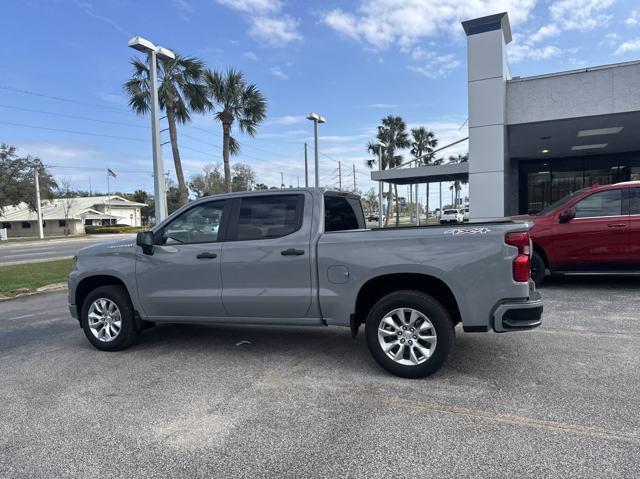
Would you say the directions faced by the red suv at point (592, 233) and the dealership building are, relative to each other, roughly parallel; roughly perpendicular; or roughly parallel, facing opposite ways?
roughly perpendicular

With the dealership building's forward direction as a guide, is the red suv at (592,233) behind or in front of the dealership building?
in front

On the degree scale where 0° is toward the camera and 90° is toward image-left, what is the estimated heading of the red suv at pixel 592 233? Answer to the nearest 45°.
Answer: approximately 90°

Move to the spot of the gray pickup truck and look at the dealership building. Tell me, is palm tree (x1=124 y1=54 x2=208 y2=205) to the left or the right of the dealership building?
left

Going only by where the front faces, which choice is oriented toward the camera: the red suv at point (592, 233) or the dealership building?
the dealership building

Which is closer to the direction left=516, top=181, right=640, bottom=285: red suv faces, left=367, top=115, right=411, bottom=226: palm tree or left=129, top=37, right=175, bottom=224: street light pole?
the street light pole

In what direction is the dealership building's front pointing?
toward the camera

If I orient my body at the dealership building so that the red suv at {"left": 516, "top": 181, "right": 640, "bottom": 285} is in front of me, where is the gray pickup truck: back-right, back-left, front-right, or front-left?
front-right

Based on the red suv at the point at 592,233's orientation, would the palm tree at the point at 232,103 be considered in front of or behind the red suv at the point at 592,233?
in front

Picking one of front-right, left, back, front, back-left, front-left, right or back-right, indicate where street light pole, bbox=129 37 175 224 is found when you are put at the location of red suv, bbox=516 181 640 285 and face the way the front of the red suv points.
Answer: front

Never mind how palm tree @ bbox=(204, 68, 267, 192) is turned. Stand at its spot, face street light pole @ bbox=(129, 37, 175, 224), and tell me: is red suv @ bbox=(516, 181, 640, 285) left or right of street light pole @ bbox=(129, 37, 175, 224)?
left

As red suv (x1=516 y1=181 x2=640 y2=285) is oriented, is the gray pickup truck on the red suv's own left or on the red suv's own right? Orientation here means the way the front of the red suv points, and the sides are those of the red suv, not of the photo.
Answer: on the red suv's own left

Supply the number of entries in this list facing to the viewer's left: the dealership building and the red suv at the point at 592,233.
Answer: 1

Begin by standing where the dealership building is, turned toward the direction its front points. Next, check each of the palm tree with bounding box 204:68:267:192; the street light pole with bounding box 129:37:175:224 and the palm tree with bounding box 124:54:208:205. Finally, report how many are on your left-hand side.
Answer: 0

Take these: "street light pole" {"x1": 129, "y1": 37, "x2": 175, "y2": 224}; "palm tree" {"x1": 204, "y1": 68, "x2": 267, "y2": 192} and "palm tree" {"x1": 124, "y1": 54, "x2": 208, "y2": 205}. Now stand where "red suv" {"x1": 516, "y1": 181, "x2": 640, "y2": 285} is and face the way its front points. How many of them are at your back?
0

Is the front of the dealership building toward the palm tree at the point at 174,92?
no

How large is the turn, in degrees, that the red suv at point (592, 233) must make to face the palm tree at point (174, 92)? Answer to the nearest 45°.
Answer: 0° — it already faces it

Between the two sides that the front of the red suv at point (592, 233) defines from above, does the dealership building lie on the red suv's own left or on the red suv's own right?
on the red suv's own right

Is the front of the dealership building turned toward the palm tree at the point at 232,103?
no
